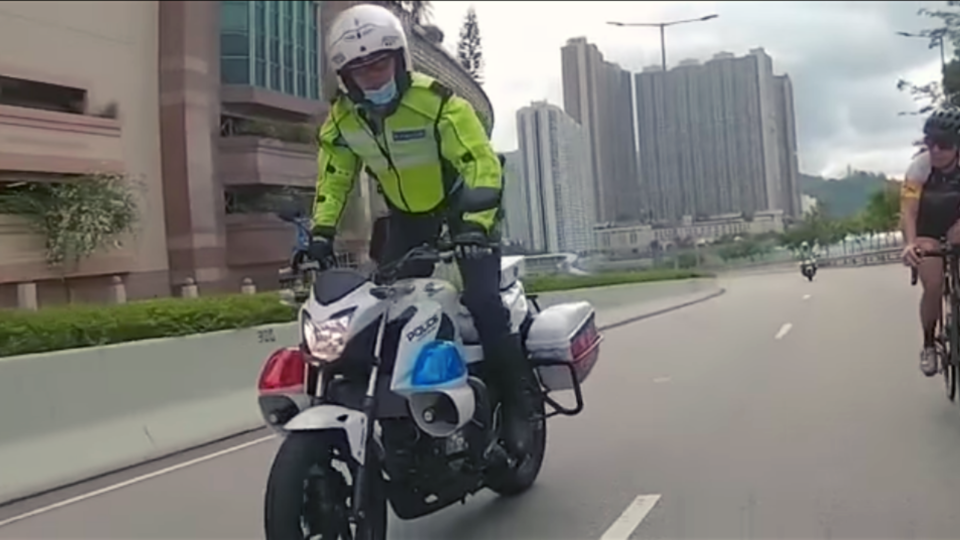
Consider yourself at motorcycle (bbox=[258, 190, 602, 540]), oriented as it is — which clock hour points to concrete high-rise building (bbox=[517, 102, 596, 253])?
The concrete high-rise building is roughly at 5 o'clock from the motorcycle.

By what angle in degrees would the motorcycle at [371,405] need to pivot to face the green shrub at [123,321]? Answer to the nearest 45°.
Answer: approximately 90° to its right

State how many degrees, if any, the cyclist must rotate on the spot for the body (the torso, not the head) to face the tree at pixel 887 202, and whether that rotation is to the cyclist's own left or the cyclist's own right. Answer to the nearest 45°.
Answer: approximately 180°

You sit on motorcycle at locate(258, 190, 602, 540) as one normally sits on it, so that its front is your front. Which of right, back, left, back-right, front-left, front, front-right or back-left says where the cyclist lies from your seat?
back

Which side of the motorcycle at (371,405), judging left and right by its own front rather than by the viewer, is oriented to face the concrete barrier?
right

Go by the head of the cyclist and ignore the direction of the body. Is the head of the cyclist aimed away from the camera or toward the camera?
toward the camera

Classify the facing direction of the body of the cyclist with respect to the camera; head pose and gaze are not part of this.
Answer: toward the camera

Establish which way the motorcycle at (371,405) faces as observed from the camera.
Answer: facing the viewer and to the left of the viewer

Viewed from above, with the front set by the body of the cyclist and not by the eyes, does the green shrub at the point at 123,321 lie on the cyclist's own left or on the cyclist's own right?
on the cyclist's own right

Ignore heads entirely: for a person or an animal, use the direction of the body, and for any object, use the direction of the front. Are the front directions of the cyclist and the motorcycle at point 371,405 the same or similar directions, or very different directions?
same or similar directions

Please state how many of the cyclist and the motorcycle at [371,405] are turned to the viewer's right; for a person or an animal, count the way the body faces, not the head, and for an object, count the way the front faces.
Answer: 0

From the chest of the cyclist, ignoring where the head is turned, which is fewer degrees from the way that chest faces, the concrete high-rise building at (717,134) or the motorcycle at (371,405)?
the motorcycle

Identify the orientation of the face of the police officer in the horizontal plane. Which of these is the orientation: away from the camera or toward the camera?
toward the camera
